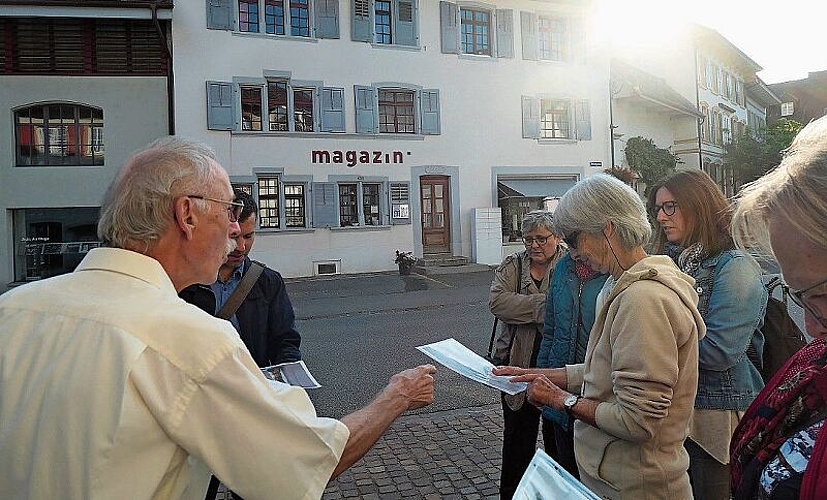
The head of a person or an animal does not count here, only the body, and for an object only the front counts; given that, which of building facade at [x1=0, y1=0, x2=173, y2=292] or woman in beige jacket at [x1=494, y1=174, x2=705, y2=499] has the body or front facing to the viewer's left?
the woman in beige jacket

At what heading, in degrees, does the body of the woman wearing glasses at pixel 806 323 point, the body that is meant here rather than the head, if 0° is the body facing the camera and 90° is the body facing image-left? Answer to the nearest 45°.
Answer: approximately 45°

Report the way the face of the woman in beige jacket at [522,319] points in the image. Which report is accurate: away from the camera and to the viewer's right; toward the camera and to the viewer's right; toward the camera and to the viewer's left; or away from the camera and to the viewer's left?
toward the camera and to the viewer's left

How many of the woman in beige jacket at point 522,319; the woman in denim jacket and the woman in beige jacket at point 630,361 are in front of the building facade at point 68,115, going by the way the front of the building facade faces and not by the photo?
3

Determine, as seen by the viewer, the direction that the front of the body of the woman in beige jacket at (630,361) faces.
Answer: to the viewer's left

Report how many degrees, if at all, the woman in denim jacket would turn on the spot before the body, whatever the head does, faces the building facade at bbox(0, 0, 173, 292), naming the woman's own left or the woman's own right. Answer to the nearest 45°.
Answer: approximately 45° to the woman's own right

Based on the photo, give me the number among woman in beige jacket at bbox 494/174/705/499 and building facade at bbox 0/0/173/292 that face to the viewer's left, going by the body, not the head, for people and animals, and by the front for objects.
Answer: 1

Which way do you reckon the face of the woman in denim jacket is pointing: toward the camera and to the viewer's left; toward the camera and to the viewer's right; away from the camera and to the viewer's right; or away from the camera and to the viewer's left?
toward the camera and to the viewer's left
